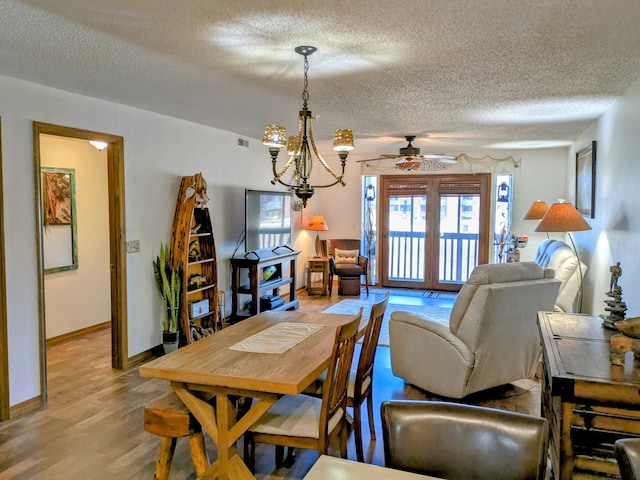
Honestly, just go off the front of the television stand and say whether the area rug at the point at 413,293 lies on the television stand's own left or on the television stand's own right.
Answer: on the television stand's own left

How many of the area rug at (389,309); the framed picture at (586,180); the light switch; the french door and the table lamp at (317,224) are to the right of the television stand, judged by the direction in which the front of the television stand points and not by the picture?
1

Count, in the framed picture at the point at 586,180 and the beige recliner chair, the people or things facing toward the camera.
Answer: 0

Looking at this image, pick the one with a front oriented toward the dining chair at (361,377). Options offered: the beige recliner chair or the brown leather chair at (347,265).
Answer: the brown leather chair

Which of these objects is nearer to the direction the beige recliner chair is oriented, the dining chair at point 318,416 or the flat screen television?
the flat screen television

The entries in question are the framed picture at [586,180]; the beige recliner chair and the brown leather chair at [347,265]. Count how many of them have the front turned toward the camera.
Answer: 1

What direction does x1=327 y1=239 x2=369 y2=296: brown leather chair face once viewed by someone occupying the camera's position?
facing the viewer

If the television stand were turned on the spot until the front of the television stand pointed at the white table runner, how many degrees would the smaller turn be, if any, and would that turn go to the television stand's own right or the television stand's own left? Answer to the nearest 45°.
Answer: approximately 45° to the television stand's own right

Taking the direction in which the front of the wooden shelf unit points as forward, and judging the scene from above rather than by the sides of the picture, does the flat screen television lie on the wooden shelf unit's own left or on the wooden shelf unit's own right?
on the wooden shelf unit's own left

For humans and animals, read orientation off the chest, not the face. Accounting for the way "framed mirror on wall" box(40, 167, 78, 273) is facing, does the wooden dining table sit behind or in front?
in front

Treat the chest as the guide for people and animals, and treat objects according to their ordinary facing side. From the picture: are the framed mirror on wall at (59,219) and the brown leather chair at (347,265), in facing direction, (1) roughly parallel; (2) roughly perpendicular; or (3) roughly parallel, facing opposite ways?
roughly perpendicular

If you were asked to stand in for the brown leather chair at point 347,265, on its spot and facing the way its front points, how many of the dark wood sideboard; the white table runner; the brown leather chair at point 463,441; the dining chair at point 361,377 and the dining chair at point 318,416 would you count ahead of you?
5

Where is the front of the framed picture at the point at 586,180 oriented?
to the viewer's left

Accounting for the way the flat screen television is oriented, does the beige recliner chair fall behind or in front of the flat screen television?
in front

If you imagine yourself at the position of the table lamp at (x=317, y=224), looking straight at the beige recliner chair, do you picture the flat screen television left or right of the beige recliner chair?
right

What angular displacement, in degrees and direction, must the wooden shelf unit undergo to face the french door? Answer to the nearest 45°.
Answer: approximately 90° to its left
